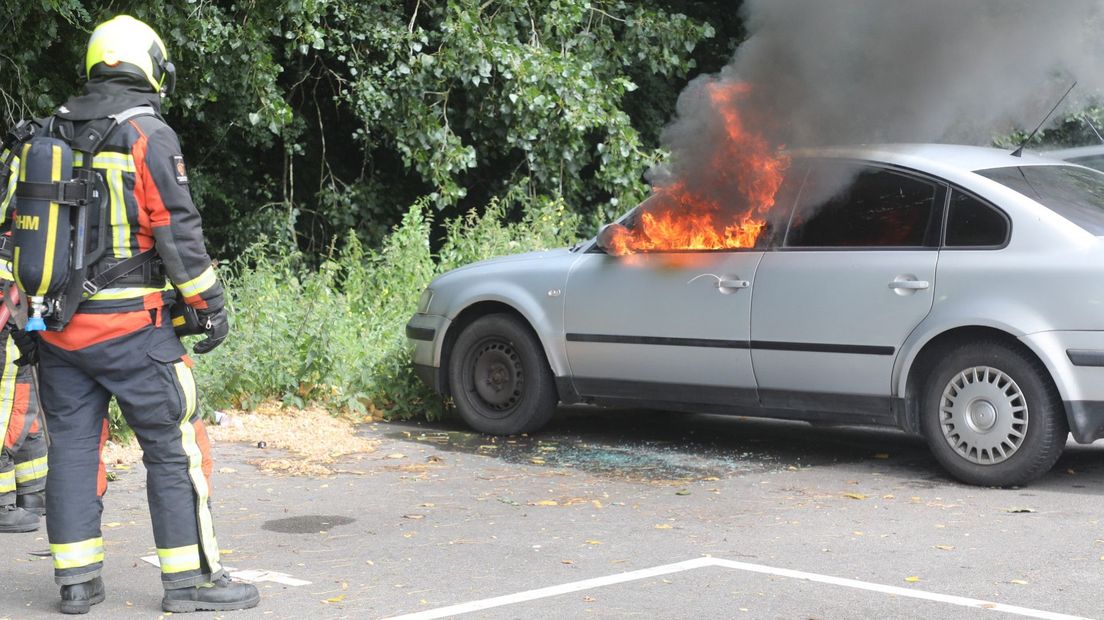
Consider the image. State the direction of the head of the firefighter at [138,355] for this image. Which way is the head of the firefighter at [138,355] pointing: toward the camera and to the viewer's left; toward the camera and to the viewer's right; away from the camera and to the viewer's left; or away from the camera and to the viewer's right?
away from the camera and to the viewer's right

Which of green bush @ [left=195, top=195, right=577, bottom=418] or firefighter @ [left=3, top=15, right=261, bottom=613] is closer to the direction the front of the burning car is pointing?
the green bush

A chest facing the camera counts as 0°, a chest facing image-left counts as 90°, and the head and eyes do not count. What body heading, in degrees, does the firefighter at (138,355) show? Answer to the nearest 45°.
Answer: approximately 225°

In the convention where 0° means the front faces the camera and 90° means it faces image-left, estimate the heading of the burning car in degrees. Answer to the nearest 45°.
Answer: approximately 135°

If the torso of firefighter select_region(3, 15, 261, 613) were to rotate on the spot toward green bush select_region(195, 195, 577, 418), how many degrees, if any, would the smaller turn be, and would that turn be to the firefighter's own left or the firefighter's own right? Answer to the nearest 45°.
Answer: approximately 45° to the firefighter's own left
